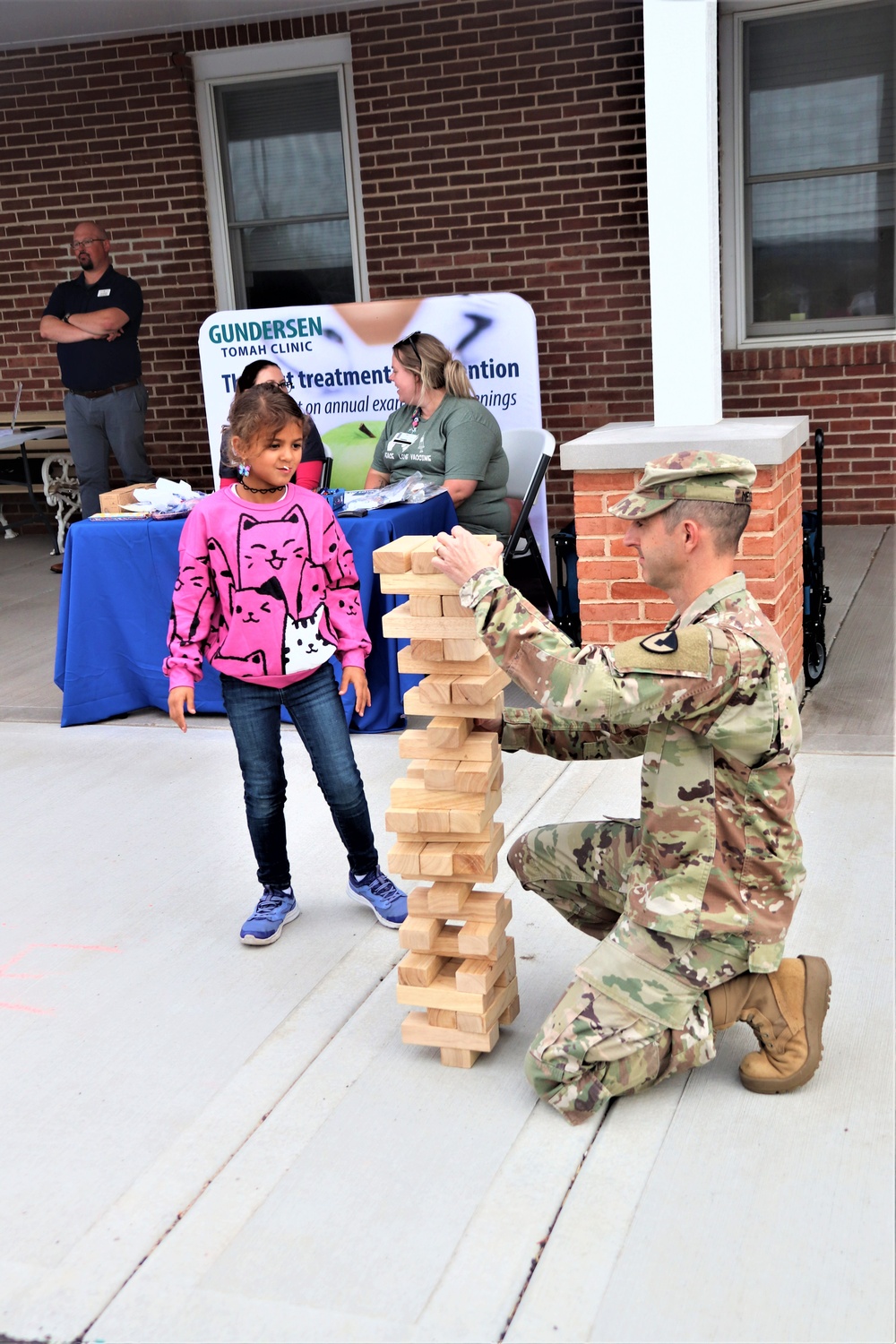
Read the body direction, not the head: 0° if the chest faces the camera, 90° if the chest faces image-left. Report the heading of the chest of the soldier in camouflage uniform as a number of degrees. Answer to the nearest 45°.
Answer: approximately 90°

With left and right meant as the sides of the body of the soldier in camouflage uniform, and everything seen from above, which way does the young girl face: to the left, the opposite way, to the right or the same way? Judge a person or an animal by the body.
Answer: to the left

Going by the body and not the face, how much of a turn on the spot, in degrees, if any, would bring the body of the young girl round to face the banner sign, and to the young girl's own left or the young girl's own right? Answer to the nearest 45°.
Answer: approximately 180°

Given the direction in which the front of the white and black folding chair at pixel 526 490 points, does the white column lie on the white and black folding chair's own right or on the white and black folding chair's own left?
on the white and black folding chair's own left

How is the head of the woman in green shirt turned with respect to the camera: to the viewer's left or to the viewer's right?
to the viewer's left

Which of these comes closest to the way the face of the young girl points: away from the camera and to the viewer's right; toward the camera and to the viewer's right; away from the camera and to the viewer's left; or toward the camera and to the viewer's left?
toward the camera and to the viewer's right

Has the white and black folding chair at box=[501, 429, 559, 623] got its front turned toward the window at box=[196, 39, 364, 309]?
no

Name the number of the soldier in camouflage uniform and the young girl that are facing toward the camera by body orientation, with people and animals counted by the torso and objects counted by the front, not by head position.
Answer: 1

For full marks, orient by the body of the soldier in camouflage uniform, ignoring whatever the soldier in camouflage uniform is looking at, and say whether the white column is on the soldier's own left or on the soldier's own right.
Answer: on the soldier's own right

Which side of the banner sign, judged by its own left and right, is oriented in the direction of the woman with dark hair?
front

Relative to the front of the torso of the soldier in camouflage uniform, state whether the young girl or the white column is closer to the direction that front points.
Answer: the young girl

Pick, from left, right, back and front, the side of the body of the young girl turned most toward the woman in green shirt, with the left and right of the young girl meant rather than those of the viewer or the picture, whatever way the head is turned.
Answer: back

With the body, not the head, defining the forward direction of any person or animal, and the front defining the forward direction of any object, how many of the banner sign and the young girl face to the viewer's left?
0

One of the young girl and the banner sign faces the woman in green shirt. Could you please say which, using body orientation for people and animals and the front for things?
the banner sign

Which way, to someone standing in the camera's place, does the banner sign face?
facing the viewer

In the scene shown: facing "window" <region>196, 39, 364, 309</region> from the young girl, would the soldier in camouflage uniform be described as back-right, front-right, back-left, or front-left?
back-right

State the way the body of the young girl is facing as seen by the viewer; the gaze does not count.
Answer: toward the camera

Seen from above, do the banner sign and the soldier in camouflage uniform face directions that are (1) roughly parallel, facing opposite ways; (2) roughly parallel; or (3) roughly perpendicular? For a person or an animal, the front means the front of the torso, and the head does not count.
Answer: roughly perpendicular

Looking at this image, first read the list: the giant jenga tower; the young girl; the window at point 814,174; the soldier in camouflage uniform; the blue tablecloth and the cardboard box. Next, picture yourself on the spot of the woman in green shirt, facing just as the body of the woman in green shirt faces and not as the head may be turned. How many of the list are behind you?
1
